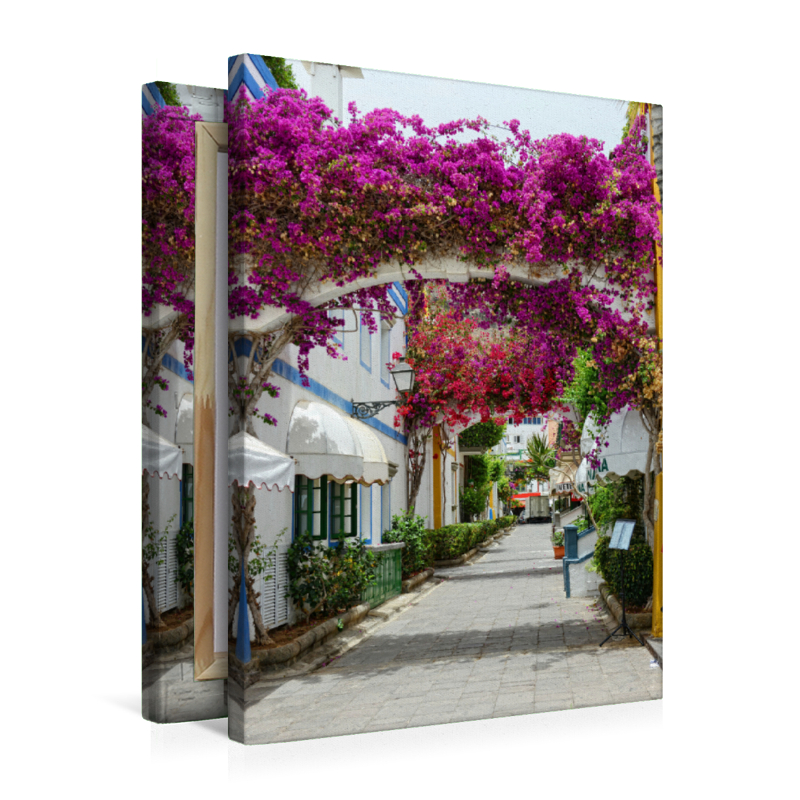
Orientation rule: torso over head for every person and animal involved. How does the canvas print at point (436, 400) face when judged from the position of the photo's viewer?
facing the viewer and to the right of the viewer
